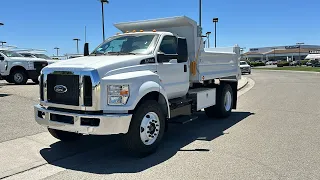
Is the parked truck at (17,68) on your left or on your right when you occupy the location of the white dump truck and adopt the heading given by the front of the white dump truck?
on your right

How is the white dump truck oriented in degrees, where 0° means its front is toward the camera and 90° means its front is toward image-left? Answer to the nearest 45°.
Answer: approximately 45°

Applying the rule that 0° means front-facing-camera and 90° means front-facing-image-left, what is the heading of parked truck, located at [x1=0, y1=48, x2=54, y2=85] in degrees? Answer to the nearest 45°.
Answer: approximately 315°

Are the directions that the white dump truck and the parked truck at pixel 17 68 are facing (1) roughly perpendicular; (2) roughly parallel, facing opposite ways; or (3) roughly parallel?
roughly perpendicular
